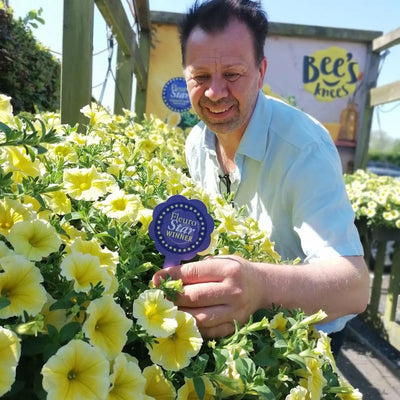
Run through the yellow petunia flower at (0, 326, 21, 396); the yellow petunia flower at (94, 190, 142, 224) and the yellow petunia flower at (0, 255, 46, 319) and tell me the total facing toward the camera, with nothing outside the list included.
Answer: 3

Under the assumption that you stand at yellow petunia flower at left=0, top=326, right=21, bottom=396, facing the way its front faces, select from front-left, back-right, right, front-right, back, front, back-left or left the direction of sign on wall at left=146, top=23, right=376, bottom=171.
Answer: back-left

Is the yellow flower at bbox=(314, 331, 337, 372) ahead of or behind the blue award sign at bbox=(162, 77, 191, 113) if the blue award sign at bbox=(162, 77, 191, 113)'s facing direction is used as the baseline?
ahead

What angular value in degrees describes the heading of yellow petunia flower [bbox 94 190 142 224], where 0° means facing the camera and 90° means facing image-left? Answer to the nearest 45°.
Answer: approximately 0°

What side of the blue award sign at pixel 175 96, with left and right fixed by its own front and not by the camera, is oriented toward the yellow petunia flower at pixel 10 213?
front

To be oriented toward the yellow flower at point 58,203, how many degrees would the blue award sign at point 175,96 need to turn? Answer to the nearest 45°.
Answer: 0° — it already faces it

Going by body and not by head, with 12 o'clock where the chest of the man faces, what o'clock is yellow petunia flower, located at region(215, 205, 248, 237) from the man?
The yellow petunia flower is roughly at 11 o'clock from the man.

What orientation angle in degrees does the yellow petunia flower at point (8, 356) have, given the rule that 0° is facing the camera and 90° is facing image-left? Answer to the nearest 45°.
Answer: approximately 0°
